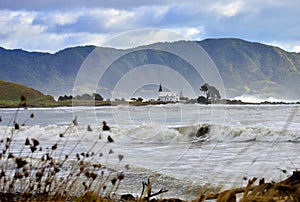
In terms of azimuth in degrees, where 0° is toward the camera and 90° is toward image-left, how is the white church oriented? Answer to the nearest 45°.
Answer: approximately 90°

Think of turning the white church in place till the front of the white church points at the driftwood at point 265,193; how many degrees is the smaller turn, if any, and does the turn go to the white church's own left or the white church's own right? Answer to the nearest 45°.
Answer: approximately 90° to the white church's own left
